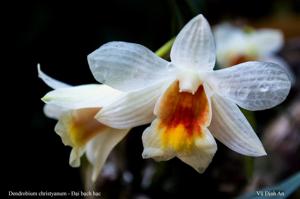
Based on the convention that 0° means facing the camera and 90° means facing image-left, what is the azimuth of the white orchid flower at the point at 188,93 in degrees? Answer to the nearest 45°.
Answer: approximately 0°

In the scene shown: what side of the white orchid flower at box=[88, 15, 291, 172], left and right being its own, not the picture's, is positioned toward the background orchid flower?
back
